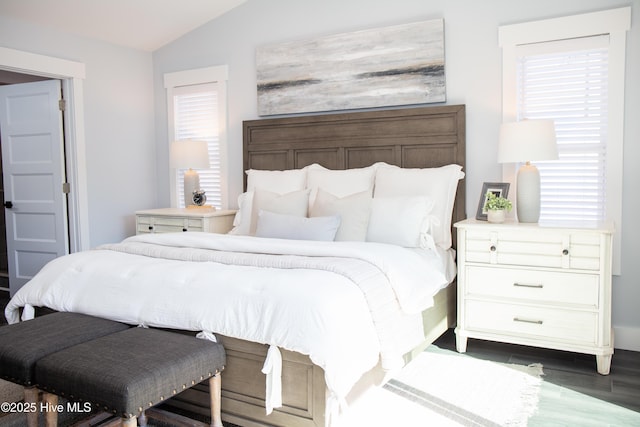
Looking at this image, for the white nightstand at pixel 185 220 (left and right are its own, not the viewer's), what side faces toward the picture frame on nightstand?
left

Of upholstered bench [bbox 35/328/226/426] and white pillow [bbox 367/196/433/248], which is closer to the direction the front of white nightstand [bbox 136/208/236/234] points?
the upholstered bench

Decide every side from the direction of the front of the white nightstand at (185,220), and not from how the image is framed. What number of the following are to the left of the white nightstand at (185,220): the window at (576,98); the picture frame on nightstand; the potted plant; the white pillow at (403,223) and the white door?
4

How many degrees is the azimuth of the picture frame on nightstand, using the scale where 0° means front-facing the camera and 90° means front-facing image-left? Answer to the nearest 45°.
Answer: approximately 45°

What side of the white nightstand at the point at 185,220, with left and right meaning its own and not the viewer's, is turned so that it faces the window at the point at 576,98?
left

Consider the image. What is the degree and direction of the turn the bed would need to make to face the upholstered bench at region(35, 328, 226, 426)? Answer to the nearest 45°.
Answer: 0° — it already faces it

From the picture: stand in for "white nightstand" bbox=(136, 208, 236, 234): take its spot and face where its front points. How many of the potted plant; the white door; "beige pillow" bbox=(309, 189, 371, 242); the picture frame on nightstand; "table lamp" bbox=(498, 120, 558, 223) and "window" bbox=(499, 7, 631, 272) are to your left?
5

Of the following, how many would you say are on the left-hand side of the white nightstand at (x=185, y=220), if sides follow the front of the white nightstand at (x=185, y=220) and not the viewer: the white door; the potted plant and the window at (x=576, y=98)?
2

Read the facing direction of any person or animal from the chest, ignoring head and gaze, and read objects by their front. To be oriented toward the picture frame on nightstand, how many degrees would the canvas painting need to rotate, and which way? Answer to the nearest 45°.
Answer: approximately 90° to its left

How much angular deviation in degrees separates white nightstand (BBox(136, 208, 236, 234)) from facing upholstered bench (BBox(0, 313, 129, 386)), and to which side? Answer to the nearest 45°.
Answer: approximately 45° to its left
